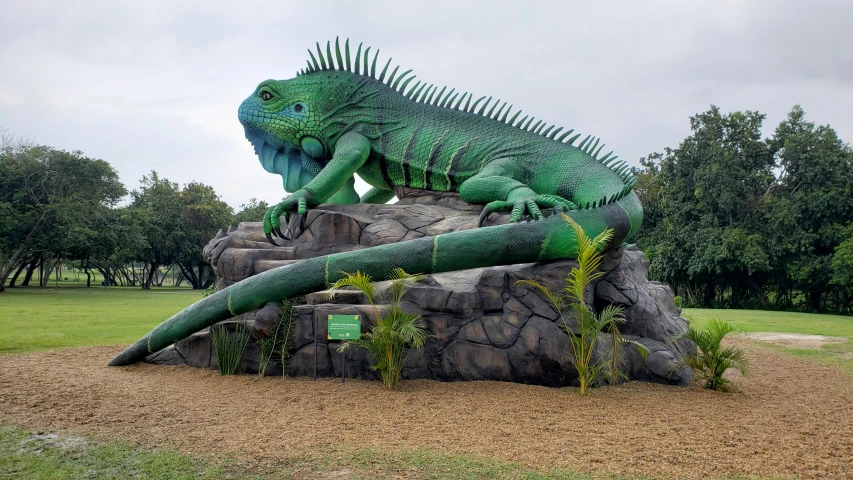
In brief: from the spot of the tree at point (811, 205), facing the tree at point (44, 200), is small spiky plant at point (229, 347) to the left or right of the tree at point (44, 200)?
left

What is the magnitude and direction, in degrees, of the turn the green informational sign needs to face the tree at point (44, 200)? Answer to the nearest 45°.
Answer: approximately 135° to its right

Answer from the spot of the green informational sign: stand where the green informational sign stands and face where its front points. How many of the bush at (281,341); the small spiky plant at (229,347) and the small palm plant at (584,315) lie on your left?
1

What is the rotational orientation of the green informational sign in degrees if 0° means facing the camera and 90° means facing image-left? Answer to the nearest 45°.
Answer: approximately 0°

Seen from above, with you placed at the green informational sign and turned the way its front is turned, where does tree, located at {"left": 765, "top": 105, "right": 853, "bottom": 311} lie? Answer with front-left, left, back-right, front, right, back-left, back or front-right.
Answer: back-left

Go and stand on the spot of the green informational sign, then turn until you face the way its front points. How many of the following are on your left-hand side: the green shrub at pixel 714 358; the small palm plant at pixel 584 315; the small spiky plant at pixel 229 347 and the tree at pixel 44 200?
2

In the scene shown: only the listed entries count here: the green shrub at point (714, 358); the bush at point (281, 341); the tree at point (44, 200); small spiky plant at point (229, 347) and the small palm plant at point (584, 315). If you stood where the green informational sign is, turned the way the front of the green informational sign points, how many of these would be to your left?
2

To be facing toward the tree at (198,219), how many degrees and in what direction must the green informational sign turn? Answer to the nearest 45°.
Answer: approximately 180°

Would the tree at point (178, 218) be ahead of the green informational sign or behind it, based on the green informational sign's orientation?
behind

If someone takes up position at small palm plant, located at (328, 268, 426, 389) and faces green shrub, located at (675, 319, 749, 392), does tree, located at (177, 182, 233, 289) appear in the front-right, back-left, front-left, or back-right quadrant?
back-left

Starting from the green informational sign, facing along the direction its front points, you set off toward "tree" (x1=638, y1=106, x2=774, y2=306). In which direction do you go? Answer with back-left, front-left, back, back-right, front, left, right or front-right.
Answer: back-left

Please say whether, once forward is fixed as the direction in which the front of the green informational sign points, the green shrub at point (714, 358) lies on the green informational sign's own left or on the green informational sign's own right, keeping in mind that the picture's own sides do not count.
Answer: on the green informational sign's own left

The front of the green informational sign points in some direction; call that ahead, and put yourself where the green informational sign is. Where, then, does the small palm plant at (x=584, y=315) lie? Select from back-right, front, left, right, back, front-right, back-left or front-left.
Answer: left
